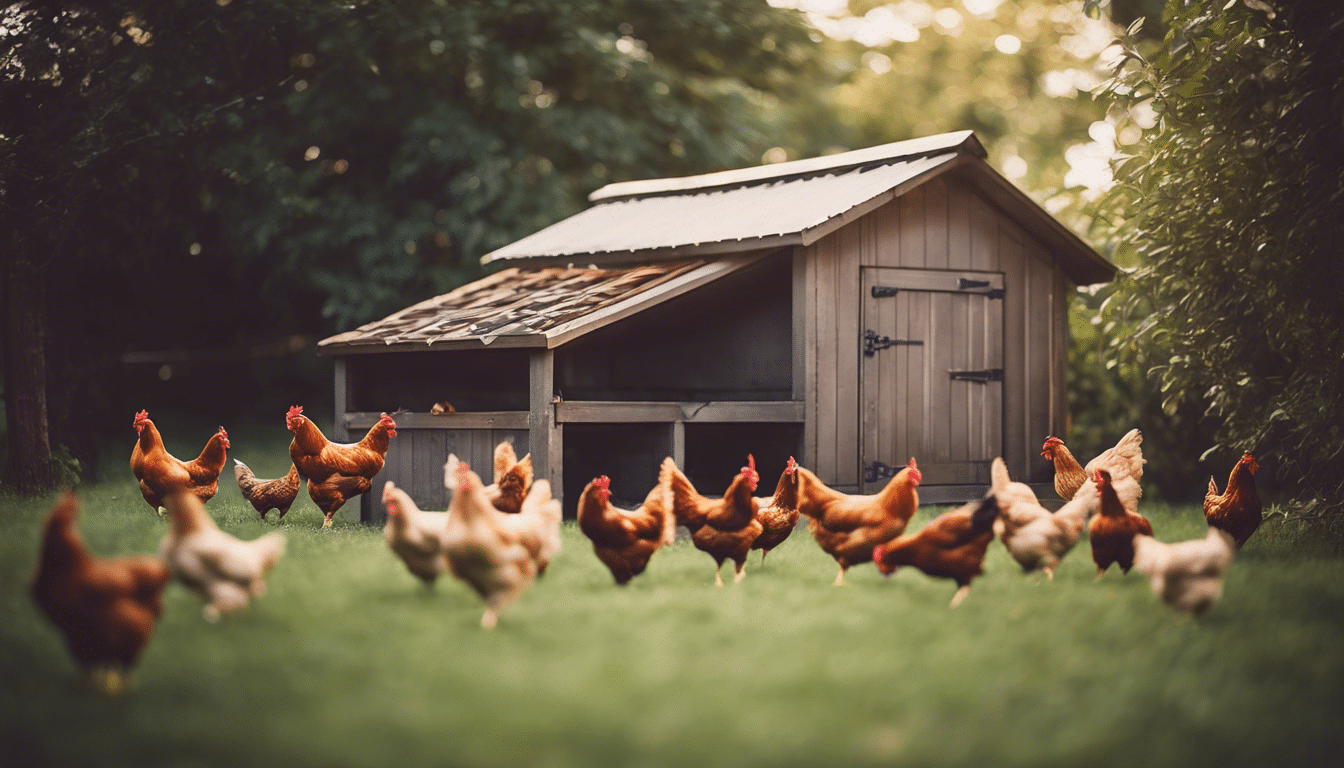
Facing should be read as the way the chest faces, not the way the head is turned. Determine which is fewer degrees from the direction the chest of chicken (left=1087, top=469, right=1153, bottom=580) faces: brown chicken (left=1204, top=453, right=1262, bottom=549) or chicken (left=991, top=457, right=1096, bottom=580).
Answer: the chicken

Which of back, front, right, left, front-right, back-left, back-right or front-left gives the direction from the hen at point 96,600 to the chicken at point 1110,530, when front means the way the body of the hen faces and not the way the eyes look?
back

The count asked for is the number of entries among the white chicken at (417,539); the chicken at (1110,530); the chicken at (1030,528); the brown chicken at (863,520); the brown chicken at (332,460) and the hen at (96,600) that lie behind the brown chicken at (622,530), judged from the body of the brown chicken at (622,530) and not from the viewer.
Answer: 3

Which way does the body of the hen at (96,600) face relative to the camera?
to the viewer's left

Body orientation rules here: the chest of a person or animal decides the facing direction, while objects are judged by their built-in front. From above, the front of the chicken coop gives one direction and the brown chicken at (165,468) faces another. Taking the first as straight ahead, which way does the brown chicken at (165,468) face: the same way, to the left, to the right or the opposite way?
to the right

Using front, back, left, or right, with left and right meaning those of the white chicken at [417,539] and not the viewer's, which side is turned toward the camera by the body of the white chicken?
left

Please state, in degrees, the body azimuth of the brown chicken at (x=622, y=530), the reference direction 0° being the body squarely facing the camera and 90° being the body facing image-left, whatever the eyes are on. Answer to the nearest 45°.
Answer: approximately 90°

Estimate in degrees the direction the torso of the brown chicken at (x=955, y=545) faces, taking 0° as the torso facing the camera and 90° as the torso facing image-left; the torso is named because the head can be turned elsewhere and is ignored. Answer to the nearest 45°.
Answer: approximately 90°

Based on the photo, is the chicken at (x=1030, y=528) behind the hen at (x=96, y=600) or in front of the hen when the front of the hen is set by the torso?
behind

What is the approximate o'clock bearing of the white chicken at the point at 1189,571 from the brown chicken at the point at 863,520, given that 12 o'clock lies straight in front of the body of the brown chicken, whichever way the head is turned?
The white chicken is roughly at 1 o'clock from the brown chicken.

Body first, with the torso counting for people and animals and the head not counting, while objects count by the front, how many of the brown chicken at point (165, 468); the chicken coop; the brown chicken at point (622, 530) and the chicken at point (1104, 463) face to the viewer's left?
3

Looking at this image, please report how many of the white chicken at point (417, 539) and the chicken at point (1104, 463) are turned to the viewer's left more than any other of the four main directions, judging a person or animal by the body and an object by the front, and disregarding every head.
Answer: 2
